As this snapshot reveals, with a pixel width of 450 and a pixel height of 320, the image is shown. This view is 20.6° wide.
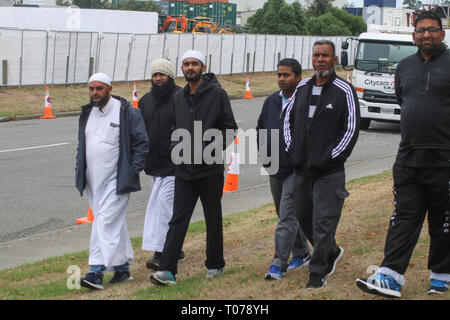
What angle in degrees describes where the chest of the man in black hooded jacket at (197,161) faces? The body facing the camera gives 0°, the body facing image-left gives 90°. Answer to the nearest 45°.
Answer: approximately 45°

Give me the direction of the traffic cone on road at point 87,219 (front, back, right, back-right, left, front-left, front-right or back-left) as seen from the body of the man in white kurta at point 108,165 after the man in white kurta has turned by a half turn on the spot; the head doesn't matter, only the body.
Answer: front-left

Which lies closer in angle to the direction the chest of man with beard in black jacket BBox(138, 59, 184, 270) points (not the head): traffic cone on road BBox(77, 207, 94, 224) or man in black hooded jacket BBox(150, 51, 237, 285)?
the man in black hooded jacket

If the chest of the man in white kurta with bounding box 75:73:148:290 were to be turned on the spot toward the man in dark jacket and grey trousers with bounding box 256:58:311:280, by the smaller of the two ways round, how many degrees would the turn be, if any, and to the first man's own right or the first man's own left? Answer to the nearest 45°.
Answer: approximately 135° to the first man's own left

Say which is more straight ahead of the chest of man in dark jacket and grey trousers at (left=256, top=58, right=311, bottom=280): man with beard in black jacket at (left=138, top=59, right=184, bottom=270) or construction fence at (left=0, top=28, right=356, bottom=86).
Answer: the man with beard in black jacket

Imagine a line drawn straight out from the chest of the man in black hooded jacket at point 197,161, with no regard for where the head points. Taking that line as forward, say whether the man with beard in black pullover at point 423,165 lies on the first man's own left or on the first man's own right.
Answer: on the first man's own left

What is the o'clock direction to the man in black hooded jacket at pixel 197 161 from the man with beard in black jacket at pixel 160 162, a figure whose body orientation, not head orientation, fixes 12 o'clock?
The man in black hooded jacket is roughly at 10 o'clock from the man with beard in black jacket.

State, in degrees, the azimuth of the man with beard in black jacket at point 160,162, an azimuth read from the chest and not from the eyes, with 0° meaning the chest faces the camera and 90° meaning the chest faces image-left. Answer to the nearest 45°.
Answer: approximately 45°
